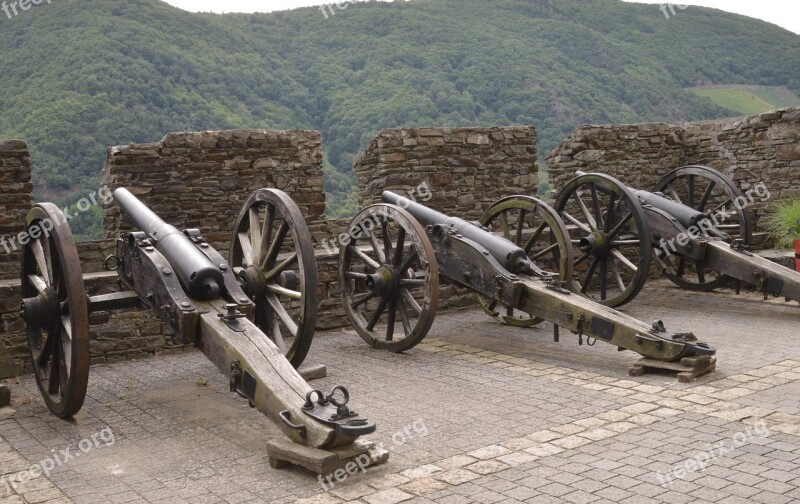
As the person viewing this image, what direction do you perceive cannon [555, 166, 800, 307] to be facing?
facing away from the viewer and to the left of the viewer
